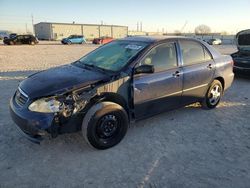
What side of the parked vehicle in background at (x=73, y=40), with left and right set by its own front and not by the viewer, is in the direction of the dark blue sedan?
left

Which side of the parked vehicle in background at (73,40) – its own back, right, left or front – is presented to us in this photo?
left

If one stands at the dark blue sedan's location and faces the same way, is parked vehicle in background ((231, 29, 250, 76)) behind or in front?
behind

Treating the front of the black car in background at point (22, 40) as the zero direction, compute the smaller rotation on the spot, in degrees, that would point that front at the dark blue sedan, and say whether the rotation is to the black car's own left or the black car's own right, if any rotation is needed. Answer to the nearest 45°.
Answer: approximately 90° to the black car's own left

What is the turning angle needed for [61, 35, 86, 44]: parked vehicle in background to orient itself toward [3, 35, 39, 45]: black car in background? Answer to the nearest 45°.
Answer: approximately 45° to its left

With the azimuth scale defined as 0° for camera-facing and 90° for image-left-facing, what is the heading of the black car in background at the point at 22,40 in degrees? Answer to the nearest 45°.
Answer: approximately 90°

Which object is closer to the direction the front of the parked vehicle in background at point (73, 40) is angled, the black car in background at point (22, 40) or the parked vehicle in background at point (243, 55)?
the black car in background

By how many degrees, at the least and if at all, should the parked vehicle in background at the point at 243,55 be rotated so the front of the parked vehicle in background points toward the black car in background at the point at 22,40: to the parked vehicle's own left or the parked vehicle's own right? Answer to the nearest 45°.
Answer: approximately 45° to the parked vehicle's own left

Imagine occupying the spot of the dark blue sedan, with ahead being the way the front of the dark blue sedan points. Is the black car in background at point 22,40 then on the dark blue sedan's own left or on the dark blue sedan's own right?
on the dark blue sedan's own right
